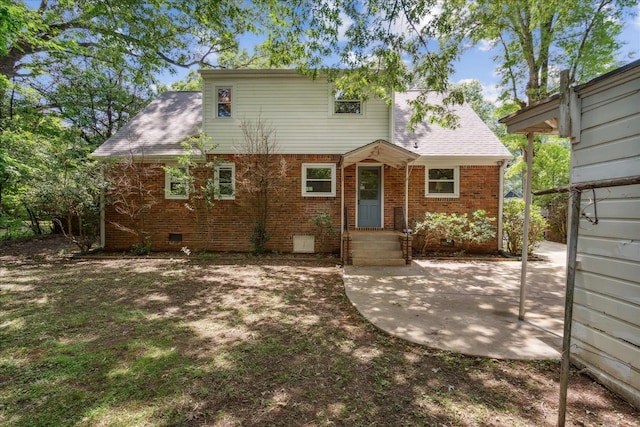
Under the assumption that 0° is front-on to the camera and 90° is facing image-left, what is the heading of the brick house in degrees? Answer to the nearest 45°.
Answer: approximately 0°

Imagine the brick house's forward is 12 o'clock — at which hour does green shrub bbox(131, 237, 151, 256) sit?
The green shrub is roughly at 3 o'clock from the brick house.

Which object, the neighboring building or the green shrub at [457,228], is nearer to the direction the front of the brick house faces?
the neighboring building

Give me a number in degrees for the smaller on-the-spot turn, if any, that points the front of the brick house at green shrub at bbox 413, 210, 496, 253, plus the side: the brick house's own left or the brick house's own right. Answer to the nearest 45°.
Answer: approximately 90° to the brick house's own left

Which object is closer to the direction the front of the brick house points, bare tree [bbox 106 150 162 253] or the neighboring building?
the neighboring building

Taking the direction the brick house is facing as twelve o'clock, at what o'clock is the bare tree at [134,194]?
The bare tree is roughly at 3 o'clock from the brick house.

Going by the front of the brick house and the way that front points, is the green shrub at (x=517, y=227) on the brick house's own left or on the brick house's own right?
on the brick house's own left
